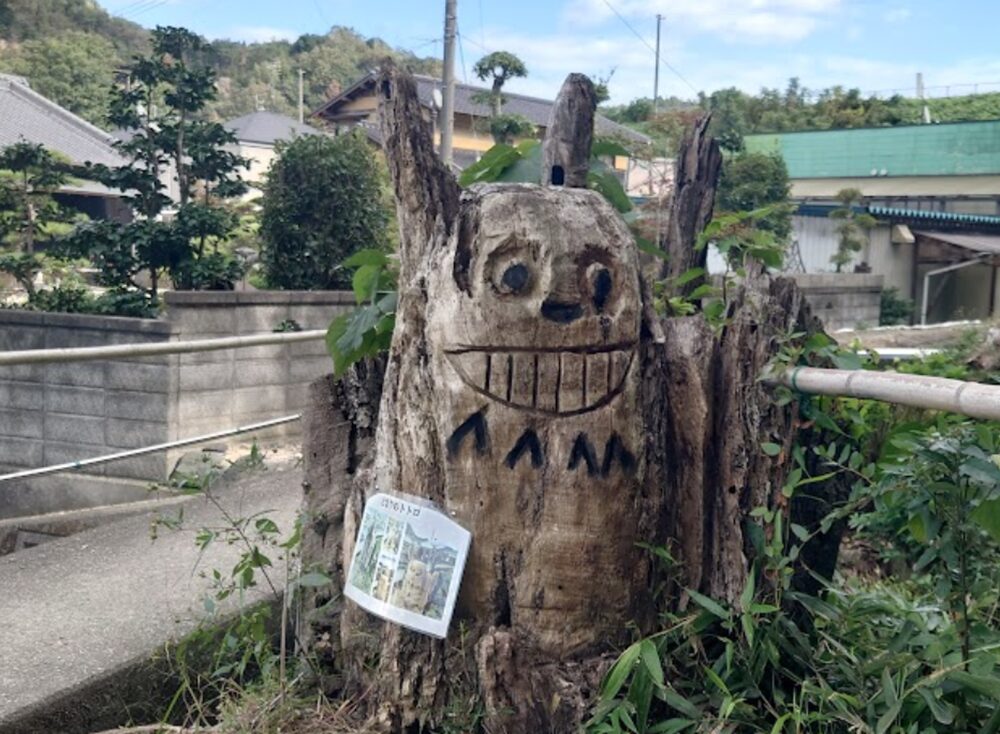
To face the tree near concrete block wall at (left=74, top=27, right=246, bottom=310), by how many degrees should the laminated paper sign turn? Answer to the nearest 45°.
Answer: approximately 180°

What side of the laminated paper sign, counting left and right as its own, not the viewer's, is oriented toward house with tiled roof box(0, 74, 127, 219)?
back

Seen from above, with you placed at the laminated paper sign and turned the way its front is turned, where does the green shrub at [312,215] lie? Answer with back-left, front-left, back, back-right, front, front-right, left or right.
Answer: back

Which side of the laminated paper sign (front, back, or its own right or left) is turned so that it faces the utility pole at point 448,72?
back

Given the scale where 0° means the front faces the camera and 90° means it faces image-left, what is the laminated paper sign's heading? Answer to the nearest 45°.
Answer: approximately 0°

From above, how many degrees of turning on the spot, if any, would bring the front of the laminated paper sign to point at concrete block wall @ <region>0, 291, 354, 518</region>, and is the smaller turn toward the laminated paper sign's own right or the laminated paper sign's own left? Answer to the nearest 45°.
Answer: approximately 180°

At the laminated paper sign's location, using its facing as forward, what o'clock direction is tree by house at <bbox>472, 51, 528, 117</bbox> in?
The tree by house is roughly at 6 o'clock from the laminated paper sign.

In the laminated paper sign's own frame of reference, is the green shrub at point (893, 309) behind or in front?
behind

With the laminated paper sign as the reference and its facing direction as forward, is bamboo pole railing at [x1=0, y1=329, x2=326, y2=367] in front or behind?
behind

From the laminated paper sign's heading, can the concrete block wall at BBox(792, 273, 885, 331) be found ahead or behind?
behind

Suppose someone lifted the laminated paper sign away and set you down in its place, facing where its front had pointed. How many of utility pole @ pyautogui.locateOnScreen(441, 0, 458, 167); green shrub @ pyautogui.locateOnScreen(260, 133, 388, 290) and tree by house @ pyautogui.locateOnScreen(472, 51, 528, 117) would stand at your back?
3
